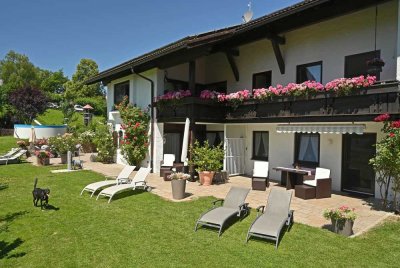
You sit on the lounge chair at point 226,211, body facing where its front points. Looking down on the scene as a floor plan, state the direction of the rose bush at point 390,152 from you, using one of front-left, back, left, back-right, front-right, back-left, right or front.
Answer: back-left

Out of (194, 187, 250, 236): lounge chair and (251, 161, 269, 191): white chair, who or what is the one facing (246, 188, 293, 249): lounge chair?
the white chair

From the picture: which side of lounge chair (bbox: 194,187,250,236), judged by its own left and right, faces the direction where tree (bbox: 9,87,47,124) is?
right

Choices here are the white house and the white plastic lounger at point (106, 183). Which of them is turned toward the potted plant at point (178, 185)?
the white house

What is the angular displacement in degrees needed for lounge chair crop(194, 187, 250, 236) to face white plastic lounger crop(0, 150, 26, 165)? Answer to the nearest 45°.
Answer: approximately 90° to its right

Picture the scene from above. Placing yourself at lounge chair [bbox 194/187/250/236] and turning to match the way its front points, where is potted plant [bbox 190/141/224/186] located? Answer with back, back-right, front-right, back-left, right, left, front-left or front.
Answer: back-right

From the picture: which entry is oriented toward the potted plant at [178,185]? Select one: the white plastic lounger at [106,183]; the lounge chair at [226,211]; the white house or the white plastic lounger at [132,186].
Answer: the white house
